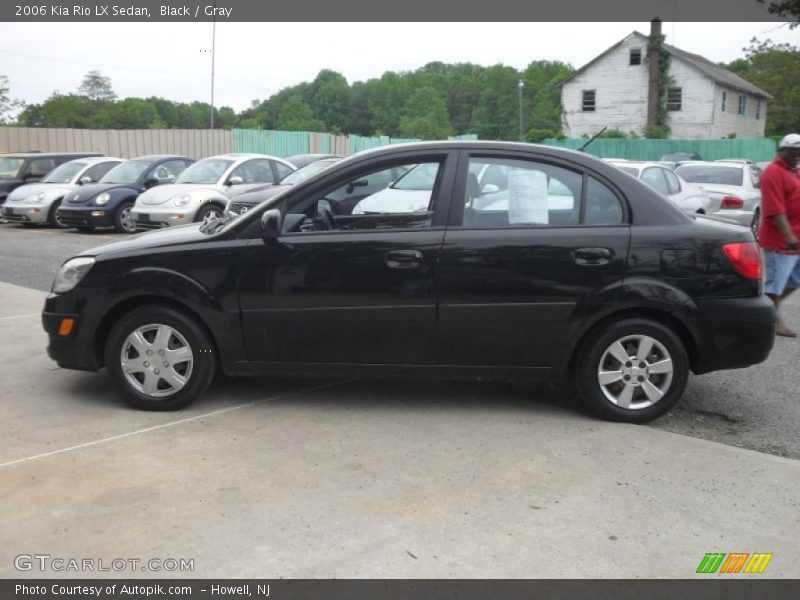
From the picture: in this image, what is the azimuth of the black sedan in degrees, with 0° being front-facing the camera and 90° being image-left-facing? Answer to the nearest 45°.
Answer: approximately 90°

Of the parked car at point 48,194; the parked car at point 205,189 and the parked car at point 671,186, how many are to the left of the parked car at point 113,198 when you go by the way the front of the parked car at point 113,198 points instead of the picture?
2

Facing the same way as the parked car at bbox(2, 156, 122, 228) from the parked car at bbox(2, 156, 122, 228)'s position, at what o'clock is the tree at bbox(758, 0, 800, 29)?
The tree is roughly at 8 o'clock from the parked car.

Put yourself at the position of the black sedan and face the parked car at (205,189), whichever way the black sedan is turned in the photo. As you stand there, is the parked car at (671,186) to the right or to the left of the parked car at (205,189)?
right

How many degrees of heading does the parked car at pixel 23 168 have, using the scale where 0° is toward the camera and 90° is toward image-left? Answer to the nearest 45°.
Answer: approximately 45°

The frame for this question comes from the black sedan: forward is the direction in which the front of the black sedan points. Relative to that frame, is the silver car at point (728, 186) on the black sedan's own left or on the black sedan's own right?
on the black sedan's own right

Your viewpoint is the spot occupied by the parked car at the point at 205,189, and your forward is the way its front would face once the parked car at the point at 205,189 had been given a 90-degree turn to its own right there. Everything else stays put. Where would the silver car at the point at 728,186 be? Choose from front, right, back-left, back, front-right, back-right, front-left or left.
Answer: back-right

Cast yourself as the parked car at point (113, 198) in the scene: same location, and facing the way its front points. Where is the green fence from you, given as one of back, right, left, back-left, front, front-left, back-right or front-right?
back

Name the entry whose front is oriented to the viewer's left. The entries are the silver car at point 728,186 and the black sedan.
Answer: the black sedan

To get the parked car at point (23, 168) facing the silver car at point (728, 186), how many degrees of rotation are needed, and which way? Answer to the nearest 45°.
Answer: approximately 90° to its left

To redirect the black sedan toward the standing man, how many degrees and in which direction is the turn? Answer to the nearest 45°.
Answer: approximately 135° to its right

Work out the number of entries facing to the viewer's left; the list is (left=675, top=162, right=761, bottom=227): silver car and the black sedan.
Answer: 1

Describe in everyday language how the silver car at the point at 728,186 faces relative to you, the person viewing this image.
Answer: facing away from the viewer and to the right of the viewer

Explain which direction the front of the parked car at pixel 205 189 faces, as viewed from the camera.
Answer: facing the viewer and to the left of the viewer

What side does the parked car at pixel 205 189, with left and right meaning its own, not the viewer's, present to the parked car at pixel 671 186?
left

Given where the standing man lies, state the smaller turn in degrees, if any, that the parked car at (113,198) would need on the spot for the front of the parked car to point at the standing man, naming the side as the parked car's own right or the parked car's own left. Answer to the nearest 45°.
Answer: approximately 90° to the parked car's own left
